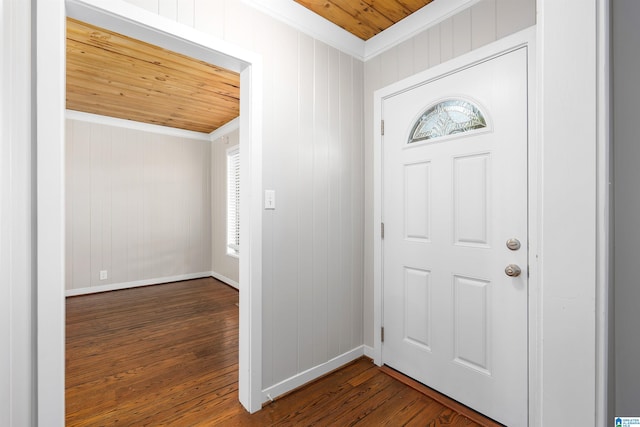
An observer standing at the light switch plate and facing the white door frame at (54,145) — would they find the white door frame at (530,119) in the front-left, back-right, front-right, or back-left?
back-left

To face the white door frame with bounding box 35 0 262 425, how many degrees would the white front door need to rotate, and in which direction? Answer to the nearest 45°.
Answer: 0° — it already faces it

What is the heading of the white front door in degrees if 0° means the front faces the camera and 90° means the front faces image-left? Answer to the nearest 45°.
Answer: approximately 45°
